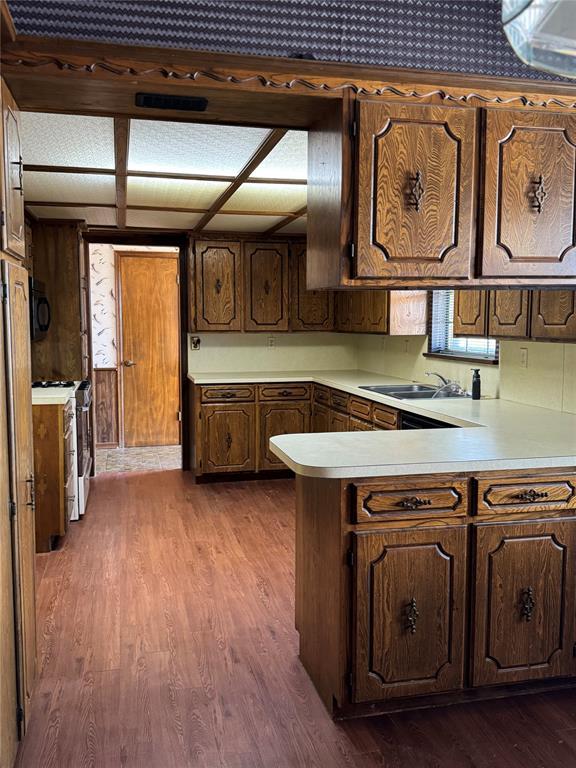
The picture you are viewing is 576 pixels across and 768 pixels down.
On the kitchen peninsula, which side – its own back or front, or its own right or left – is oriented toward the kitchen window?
back

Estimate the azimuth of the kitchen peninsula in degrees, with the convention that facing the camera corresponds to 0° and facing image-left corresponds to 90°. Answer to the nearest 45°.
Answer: approximately 0°

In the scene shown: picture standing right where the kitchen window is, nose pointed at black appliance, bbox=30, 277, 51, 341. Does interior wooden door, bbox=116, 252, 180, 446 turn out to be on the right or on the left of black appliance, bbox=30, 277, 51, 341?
right

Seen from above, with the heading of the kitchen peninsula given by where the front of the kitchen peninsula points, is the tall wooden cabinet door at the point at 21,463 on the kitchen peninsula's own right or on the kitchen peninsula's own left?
on the kitchen peninsula's own right

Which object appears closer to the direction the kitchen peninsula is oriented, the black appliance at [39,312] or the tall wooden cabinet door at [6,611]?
the tall wooden cabinet door

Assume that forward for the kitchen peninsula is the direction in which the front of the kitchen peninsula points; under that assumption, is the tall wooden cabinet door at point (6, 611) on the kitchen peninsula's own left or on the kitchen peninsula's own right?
on the kitchen peninsula's own right

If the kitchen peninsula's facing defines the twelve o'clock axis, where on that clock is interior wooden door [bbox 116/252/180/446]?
The interior wooden door is roughly at 5 o'clock from the kitchen peninsula.
